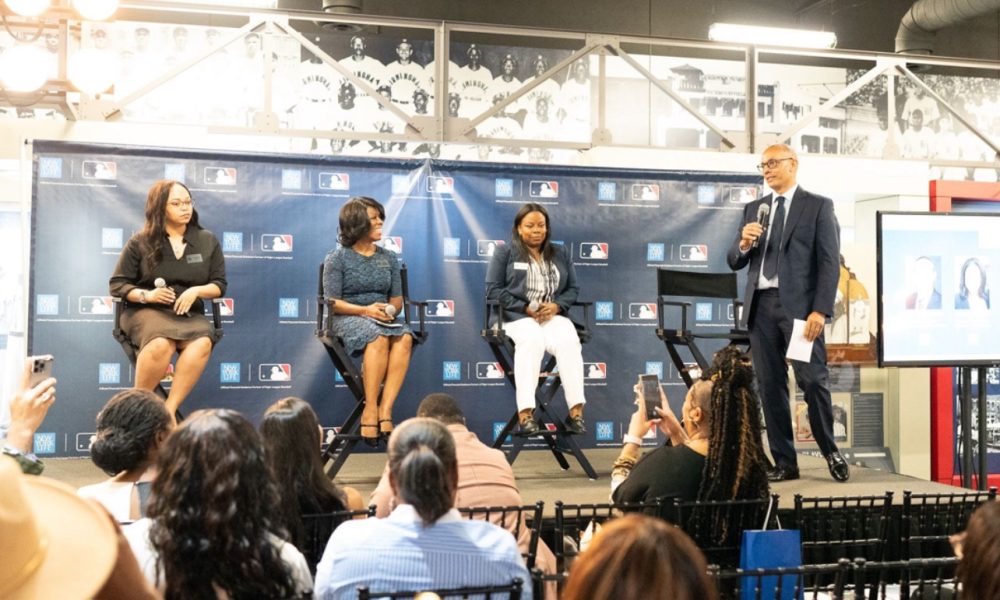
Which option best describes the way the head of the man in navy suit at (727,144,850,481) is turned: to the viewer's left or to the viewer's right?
to the viewer's left

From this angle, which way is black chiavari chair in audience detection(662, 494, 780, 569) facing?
away from the camera

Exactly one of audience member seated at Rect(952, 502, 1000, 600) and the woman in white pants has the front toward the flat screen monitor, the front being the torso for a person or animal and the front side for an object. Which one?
the audience member seated

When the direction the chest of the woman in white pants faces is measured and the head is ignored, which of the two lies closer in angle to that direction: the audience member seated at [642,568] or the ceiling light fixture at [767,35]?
the audience member seated

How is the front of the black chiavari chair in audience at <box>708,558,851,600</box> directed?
away from the camera

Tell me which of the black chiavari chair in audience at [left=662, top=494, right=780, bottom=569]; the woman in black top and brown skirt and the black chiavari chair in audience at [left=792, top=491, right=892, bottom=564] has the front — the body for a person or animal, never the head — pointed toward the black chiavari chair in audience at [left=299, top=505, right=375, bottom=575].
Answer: the woman in black top and brown skirt

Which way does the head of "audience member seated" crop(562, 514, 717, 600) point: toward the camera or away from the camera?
away from the camera

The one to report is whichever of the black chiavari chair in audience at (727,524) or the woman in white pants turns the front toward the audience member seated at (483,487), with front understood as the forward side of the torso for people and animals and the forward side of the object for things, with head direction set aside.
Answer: the woman in white pants

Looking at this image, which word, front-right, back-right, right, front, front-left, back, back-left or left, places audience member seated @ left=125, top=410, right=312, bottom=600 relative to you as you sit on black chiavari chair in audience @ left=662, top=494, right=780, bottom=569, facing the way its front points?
back-left

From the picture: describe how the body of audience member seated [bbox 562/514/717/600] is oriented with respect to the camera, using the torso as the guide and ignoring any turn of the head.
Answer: away from the camera

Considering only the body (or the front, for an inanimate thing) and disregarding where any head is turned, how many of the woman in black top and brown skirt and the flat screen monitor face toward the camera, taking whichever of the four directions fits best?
2

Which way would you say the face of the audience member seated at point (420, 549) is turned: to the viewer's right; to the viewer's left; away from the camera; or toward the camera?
away from the camera

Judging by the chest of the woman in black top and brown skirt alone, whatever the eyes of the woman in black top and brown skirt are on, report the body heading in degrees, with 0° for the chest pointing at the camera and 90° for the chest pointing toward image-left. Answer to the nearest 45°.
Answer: approximately 0°
